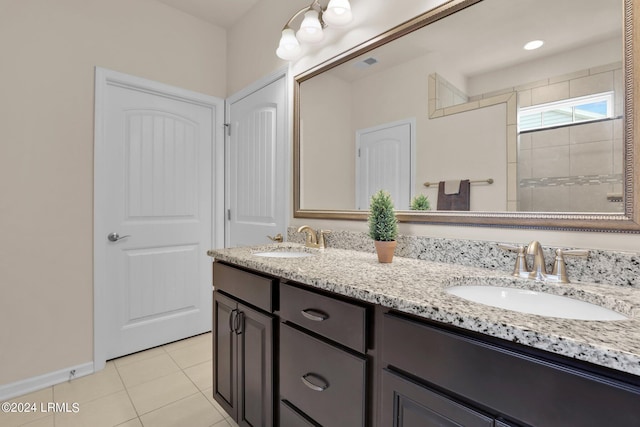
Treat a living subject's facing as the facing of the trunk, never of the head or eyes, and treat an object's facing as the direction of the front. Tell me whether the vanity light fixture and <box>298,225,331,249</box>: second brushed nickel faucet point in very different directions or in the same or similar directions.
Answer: same or similar directions

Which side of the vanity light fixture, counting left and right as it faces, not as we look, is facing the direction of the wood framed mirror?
left

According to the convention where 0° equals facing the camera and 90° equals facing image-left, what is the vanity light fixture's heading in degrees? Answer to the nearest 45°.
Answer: approximately 45°

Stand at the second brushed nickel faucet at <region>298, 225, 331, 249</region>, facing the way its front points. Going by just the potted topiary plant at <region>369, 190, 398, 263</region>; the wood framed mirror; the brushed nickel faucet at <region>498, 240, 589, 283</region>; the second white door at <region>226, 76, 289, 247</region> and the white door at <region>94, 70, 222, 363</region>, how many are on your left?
3

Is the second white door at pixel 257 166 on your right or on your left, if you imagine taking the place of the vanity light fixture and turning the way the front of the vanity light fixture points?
on your right

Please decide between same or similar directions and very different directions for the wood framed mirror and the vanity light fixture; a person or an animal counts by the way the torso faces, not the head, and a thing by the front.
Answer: same or similar directions

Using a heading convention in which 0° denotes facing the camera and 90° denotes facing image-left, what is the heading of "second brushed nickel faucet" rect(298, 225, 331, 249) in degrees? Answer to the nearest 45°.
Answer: approximately 45°

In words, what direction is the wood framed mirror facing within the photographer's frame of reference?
facing the viewer and to the left of the viewer

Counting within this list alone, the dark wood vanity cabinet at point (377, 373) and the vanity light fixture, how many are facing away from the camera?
0

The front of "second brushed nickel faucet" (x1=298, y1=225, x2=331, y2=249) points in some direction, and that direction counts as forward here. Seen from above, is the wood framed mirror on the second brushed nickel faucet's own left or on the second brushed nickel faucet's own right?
on the second brushed nickel faucet's own left

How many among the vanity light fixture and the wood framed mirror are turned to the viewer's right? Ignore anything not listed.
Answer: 0

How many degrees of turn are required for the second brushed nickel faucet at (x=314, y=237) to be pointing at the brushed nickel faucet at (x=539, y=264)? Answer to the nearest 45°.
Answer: approximately 90° to its left

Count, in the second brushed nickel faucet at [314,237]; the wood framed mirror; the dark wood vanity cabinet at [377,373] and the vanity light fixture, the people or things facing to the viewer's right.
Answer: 0
